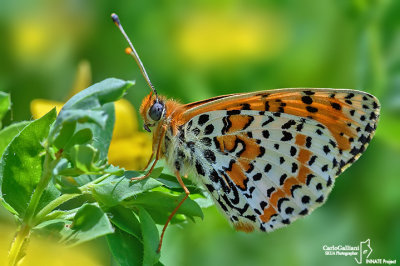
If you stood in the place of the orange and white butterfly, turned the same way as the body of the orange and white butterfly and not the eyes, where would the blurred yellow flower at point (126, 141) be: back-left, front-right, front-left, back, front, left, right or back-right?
front

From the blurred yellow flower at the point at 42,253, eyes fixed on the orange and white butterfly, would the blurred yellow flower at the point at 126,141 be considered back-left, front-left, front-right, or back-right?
front-left

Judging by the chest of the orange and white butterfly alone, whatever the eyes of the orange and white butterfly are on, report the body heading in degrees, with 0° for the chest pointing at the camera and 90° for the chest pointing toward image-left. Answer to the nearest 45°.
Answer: approximately 90°

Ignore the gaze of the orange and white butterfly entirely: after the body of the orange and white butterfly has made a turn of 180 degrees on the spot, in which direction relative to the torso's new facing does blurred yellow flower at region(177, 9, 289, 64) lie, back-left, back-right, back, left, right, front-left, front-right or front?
left
